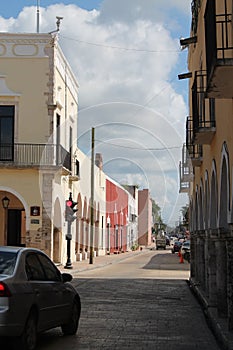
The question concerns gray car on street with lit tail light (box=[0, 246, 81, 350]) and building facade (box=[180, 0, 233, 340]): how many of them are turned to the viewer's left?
1

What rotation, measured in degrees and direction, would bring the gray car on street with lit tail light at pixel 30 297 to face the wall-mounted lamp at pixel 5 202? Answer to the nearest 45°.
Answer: approximately 45° to its left

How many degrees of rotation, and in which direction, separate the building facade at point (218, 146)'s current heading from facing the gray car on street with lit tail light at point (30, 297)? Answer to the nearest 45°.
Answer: approximately 45° to its left

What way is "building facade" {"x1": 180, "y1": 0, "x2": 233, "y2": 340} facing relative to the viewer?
to the viewer's left

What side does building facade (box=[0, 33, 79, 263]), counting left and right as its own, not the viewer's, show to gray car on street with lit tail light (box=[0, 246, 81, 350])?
front

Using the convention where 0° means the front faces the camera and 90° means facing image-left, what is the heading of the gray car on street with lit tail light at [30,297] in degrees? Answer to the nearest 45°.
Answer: approximately 225°

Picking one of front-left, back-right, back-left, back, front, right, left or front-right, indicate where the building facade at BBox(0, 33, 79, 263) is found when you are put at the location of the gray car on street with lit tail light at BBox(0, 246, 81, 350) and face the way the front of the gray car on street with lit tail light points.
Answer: front-left
